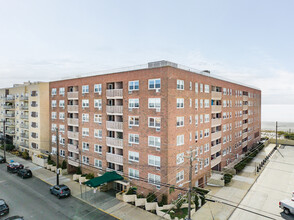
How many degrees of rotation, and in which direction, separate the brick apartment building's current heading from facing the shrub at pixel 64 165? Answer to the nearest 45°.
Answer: approximately 90° to its right

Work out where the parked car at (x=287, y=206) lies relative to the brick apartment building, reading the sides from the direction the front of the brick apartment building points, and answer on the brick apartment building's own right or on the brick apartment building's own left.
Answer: on the brick apartment building's own left

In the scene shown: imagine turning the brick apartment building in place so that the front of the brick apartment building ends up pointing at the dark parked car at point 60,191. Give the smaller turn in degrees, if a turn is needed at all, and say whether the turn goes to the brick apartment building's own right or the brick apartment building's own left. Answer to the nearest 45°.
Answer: approximately 45° to the brick apartment building's own right

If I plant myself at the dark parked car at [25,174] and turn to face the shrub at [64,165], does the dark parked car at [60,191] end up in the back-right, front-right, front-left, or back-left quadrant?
front-right

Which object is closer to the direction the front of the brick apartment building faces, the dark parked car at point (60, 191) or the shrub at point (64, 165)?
the dark parked car

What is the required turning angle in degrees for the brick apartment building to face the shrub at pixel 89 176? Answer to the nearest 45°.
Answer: approximately 45° to its right

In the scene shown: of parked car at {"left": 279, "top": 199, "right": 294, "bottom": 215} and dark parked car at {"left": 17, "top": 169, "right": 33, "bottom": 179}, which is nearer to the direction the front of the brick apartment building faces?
the dark parked car
